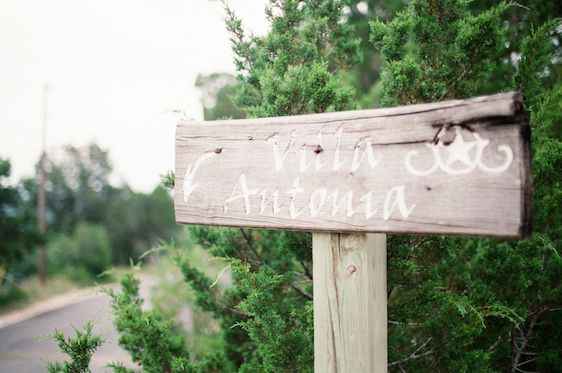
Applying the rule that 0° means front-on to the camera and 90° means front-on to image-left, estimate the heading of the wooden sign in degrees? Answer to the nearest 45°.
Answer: approximately 45°

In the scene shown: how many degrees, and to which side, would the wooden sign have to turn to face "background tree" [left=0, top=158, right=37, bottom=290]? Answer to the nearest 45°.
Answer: approximately 90° to its right
